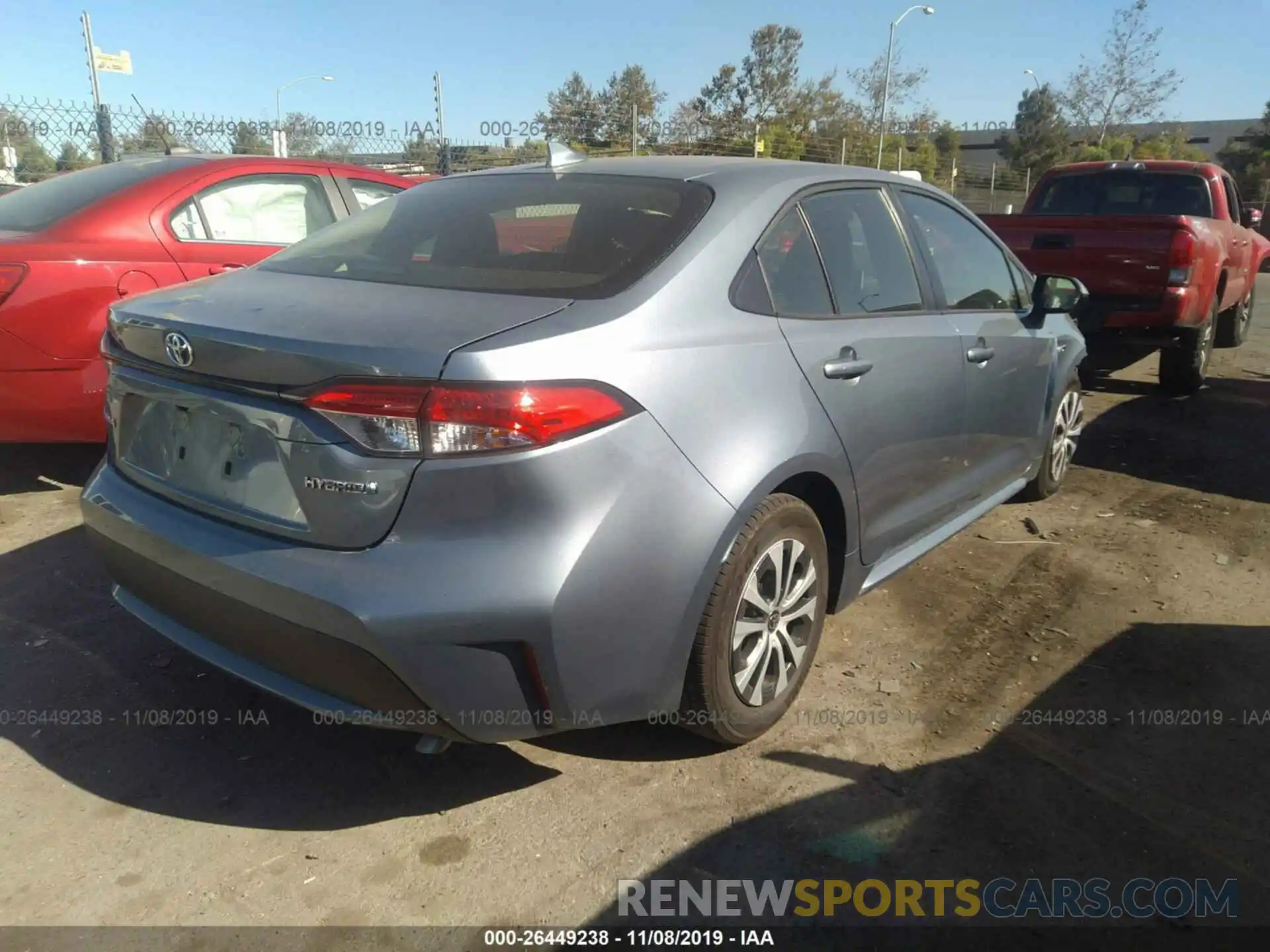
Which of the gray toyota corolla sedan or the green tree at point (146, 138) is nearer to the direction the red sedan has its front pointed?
the green tree

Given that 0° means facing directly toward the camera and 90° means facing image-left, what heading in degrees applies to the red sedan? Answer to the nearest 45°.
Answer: approximately 225°

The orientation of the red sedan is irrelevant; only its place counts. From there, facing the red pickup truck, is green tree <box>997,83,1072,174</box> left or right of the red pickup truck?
left

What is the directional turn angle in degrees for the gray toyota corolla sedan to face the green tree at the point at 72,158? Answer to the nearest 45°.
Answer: approximately 90° to its left

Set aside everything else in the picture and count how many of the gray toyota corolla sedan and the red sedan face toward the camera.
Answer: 0

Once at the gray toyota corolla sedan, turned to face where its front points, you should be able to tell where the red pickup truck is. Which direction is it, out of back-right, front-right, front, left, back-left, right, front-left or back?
front

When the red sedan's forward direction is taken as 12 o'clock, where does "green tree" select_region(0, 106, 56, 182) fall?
The green tree is roughly at 10 o'clock from the red sedan.

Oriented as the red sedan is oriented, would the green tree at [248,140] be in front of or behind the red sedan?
in front

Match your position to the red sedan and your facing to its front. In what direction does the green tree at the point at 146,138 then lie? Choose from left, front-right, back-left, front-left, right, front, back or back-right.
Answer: front-left

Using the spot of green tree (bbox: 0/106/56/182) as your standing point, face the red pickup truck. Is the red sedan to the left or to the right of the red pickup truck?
right

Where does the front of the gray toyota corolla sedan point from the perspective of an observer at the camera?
facing away from the viewer and to the right of the viewer

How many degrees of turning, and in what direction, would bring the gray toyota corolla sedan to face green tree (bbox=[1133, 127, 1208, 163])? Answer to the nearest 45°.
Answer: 0° — it already faces it

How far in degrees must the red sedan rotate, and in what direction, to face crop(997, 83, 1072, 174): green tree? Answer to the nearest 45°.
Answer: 0° — it already faces it
